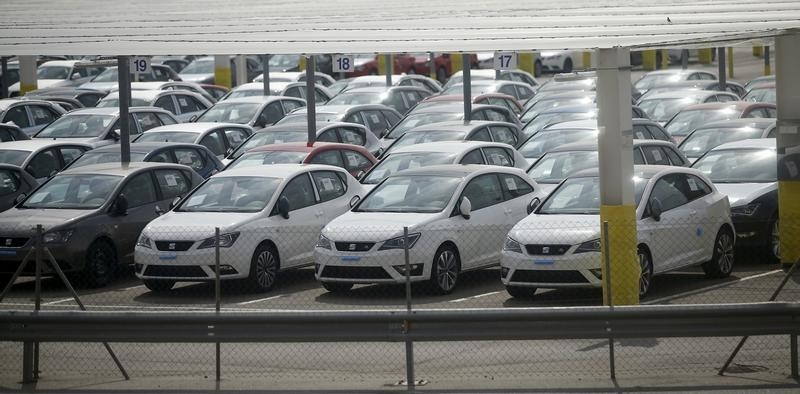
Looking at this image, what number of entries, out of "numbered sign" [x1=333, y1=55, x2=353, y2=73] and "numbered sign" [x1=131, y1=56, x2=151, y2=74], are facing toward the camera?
2

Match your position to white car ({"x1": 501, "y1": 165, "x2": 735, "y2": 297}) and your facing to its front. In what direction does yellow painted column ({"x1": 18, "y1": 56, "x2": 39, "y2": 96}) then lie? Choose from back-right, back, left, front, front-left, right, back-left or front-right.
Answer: right

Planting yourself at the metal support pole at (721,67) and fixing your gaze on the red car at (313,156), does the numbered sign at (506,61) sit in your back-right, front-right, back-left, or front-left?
front-right

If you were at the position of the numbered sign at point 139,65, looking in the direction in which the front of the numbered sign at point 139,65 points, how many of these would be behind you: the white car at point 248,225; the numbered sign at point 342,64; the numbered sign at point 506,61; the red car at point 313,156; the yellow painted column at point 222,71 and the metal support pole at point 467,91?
1

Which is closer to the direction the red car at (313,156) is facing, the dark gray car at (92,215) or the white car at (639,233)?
the dark gray car

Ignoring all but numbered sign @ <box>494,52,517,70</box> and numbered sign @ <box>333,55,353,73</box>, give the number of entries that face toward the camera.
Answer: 2

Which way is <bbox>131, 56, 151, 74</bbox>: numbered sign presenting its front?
toward the camera

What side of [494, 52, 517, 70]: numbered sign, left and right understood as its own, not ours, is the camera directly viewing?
front

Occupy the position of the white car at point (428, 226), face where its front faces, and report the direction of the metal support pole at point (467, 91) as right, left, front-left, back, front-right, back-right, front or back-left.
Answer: back-right

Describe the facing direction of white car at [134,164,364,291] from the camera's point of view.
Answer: facing the viewer and to the left of the viewer

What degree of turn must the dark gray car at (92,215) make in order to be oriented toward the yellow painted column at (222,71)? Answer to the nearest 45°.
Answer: approximately 135° to its right

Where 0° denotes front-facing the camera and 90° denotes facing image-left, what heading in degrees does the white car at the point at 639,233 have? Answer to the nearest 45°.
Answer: approximately 45°

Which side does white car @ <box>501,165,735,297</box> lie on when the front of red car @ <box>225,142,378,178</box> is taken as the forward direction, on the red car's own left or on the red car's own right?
on the red car's own left

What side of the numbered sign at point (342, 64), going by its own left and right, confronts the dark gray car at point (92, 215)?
front

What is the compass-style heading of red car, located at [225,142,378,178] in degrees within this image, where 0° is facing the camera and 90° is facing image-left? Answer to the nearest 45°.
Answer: approximately 45°

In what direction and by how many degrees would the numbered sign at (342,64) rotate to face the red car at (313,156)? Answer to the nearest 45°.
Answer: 0° — it already faces it

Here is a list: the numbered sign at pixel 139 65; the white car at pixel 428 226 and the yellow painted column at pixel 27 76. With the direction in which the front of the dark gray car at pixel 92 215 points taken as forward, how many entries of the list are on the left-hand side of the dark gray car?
1
